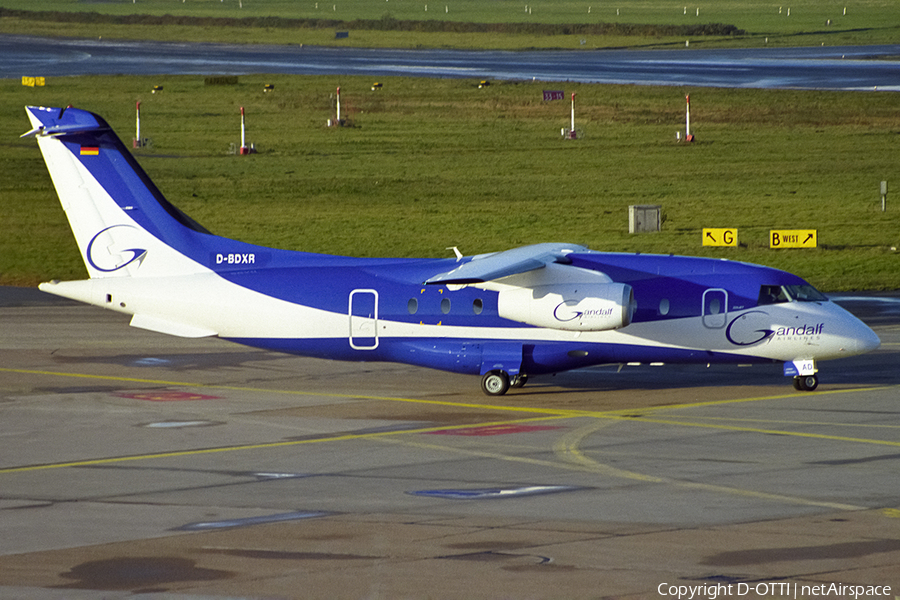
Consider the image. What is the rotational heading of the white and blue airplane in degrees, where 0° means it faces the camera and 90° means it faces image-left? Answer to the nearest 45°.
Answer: approximately 270°
